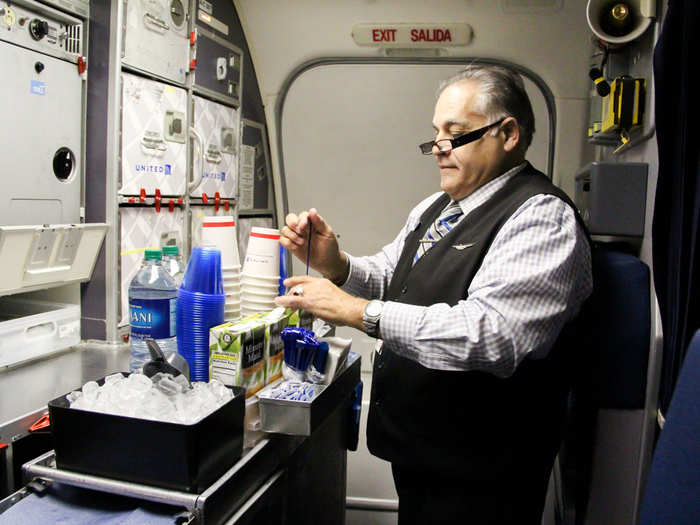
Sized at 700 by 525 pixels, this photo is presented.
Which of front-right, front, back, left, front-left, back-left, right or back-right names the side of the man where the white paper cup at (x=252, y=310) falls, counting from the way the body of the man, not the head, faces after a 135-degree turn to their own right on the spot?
left

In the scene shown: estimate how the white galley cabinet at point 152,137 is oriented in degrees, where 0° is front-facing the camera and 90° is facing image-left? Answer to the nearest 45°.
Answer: approximately 315°

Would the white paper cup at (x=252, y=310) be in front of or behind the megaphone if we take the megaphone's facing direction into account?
in front

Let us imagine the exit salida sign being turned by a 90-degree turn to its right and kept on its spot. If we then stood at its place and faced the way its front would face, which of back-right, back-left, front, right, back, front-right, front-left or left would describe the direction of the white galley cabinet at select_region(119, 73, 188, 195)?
front-left

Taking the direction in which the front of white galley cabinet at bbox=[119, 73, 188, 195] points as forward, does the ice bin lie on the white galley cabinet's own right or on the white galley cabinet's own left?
on the white galley cabinet's own right

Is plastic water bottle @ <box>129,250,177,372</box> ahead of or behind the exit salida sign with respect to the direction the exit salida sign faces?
ahead

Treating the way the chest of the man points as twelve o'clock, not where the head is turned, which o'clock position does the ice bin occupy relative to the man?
The ice bin is roughly at 12 o'clock from the man.
